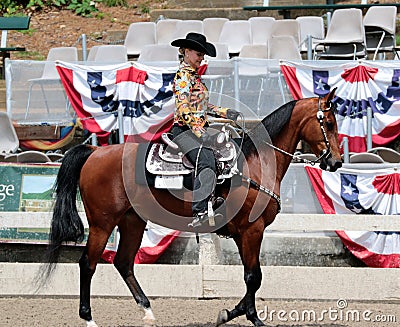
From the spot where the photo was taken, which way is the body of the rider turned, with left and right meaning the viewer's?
facing to the right of the viewer

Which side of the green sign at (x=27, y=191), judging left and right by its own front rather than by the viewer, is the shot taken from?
front

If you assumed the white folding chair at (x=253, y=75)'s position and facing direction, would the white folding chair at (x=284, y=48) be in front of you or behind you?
behind

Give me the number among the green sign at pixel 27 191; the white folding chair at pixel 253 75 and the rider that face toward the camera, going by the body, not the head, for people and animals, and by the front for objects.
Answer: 2

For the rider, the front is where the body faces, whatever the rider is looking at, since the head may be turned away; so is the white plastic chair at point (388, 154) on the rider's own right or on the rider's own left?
on the rider's own left

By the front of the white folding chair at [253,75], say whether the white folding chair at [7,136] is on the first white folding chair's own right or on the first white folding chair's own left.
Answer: on the first white folding chair's own right

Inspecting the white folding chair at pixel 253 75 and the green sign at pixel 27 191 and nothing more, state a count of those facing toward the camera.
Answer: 2

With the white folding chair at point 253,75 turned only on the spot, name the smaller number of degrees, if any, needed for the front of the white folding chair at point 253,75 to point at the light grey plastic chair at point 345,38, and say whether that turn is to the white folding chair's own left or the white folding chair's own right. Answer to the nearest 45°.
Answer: approximately 135° to the white folding chair's own left

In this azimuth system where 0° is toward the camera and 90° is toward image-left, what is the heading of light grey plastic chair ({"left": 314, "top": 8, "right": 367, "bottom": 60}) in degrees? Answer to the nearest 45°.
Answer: approximately 45°

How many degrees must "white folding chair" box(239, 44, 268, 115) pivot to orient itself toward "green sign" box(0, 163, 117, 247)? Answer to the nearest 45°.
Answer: approximately 45° to its right

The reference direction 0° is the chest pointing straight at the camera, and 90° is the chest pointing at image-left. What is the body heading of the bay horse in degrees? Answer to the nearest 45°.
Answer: approximately 270°

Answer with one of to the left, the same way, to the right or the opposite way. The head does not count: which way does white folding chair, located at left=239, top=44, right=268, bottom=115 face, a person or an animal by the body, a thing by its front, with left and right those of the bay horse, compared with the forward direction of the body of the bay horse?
to the right

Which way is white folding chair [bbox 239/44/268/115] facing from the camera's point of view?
toward the camera

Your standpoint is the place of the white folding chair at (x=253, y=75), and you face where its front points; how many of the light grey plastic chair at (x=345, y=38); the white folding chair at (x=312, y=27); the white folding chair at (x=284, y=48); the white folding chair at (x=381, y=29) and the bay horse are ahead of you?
1

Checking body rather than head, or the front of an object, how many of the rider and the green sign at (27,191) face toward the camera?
1
